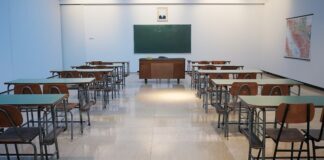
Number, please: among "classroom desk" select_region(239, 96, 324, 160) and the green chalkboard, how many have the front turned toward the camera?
2

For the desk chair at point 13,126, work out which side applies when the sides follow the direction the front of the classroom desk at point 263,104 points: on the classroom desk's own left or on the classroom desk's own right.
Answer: on the classroom desk's own right

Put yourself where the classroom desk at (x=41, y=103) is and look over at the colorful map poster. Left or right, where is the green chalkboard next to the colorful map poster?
left

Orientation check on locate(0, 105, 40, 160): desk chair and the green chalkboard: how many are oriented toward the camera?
1

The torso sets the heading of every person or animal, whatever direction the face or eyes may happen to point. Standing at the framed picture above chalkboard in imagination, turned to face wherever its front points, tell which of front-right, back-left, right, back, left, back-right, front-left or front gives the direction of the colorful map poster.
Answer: front-left

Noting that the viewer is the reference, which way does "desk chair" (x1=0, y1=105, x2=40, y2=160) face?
facing away from the viewer and to the right of the viewer

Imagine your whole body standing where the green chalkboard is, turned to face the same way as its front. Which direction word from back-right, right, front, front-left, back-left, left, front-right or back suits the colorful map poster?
front-left

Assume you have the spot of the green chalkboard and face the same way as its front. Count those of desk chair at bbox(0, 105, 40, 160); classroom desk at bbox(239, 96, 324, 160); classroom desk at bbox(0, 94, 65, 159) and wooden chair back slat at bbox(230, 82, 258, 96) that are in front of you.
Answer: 4

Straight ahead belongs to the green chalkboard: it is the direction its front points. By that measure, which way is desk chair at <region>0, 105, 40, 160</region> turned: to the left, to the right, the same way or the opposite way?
the opposite way

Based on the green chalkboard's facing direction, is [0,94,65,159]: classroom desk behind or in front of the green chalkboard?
in front

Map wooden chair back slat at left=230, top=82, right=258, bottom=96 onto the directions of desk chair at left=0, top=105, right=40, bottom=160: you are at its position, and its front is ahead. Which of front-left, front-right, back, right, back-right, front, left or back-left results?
front-right
